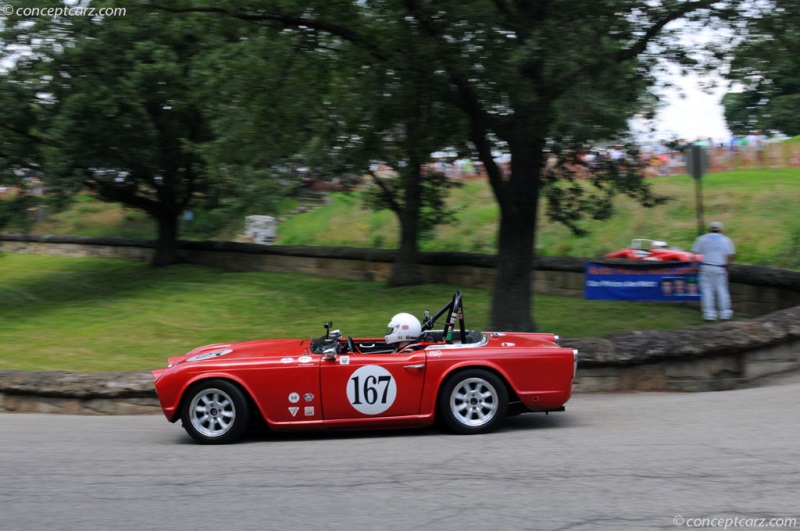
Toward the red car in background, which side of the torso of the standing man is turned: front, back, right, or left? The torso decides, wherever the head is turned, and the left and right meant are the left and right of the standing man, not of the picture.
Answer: front

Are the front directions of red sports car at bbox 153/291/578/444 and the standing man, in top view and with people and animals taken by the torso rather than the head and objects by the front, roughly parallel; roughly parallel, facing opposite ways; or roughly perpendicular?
roughly perpendicular

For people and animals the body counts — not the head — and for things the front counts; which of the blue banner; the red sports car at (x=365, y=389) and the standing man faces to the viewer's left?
the red sports car

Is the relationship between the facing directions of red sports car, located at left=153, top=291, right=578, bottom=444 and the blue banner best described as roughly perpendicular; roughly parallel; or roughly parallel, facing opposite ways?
roughly perpendicular

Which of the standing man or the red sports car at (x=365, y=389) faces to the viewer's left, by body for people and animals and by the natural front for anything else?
the red sports car

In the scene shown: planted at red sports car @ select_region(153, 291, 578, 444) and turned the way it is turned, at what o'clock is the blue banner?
The blue banner is roughly at 4 o'clock from the red sports car.

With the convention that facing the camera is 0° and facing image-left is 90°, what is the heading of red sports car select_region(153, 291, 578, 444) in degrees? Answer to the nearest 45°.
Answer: approximately 90°

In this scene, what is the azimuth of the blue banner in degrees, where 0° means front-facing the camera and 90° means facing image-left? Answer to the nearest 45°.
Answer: approximately 0°

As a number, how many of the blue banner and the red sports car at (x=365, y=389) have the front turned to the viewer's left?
1
